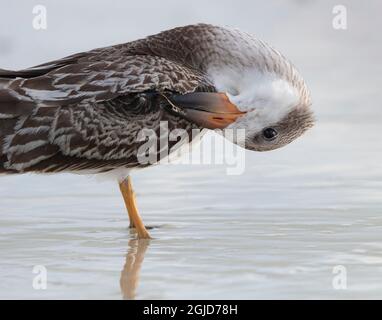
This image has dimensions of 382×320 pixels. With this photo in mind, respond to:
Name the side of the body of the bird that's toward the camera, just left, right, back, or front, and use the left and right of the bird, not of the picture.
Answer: right
